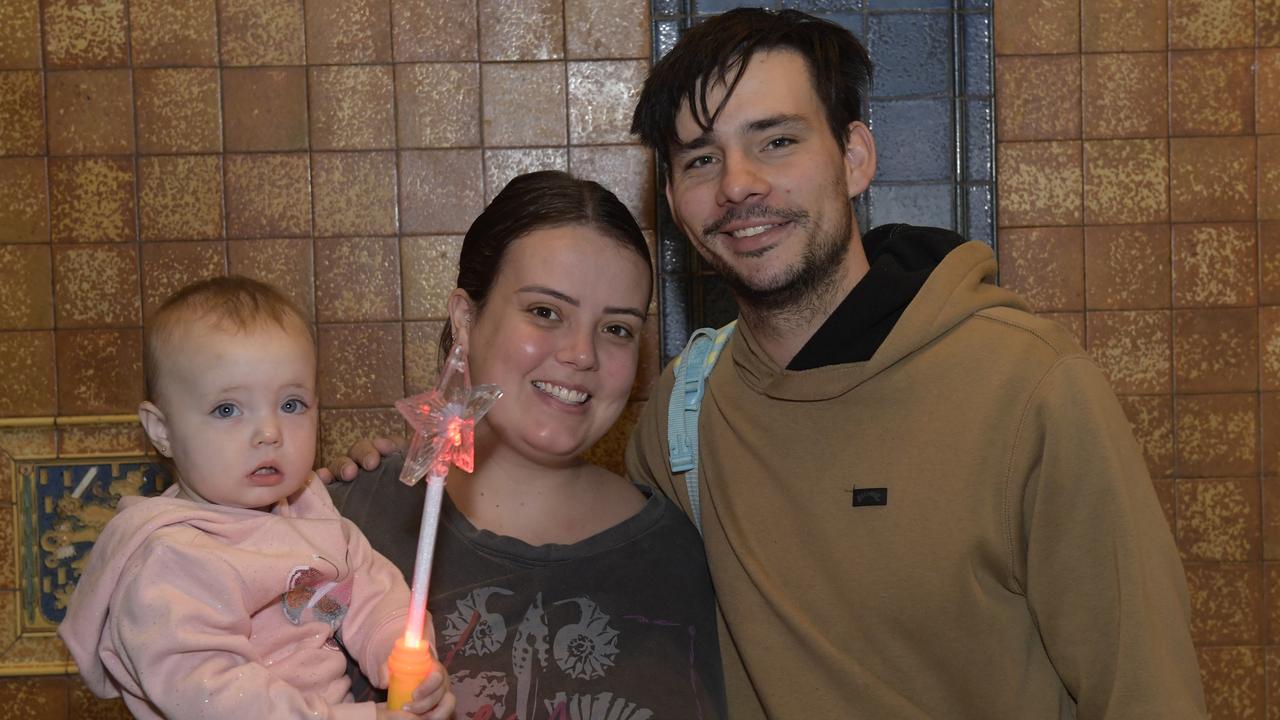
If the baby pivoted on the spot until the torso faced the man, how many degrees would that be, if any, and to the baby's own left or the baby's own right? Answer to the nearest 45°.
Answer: approximately 45° to the baby's own left

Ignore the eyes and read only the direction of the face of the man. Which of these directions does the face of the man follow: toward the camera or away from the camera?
toward the camera

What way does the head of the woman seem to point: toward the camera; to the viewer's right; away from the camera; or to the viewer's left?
toward the camera

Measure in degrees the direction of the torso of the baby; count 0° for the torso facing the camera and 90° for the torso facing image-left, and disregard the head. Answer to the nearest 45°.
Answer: approximately 315°

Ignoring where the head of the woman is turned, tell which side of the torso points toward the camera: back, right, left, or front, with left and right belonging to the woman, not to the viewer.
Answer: front
